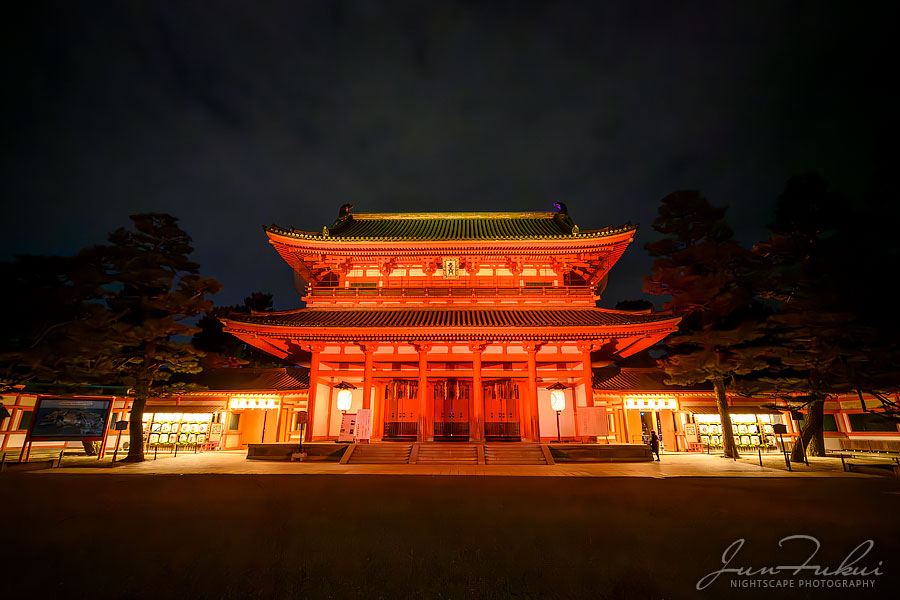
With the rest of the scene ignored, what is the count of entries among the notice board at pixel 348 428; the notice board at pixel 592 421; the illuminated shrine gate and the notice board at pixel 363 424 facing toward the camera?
4

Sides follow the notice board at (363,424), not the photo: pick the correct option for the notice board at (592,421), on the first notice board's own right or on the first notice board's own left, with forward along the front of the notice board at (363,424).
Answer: on the first notice board's own left

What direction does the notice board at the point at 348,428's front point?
toward the camera

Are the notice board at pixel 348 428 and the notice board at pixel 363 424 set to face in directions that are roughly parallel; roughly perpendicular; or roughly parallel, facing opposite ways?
roughly parallel

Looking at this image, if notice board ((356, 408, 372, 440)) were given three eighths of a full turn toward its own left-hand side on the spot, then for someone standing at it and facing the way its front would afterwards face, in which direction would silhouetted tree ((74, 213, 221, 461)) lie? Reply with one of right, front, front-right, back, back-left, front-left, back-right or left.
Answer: back-left

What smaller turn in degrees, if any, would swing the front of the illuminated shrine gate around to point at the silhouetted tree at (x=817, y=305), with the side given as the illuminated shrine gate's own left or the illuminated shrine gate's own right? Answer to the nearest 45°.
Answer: approximately 45° to the illuminated shrine gate's own left

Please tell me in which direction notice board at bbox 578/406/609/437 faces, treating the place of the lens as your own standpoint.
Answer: facing the viewer

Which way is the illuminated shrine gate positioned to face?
toward the camera
